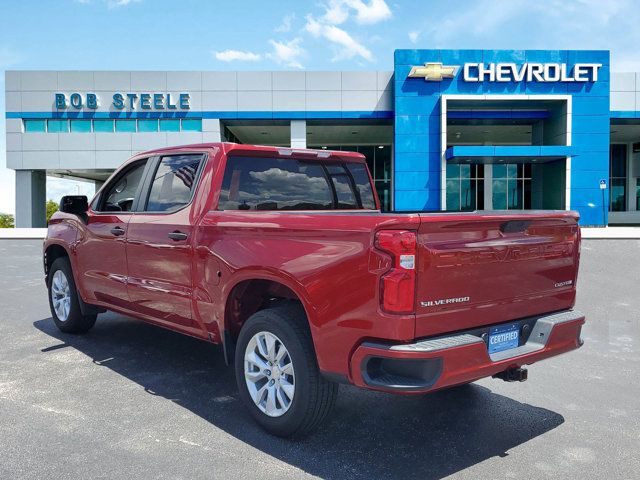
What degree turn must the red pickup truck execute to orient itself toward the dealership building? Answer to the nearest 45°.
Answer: approximately 45° to its right

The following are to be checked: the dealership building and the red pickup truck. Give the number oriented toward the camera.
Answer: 1

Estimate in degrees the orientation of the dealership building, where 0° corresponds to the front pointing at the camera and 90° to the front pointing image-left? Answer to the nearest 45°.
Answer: approximately 0°

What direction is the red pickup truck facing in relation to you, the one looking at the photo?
facing away from the viewer and to the left of the viewer

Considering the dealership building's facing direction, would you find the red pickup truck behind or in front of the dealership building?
in front
